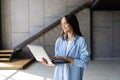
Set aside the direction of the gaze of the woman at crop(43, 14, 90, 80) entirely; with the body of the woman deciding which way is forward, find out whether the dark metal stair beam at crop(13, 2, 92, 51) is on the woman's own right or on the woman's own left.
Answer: on the woman's own right

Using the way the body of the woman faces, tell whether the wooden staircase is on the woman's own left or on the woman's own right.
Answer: on the woman's own right

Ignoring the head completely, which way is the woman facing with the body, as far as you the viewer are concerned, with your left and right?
facing the viewer and to the left of the viewer
